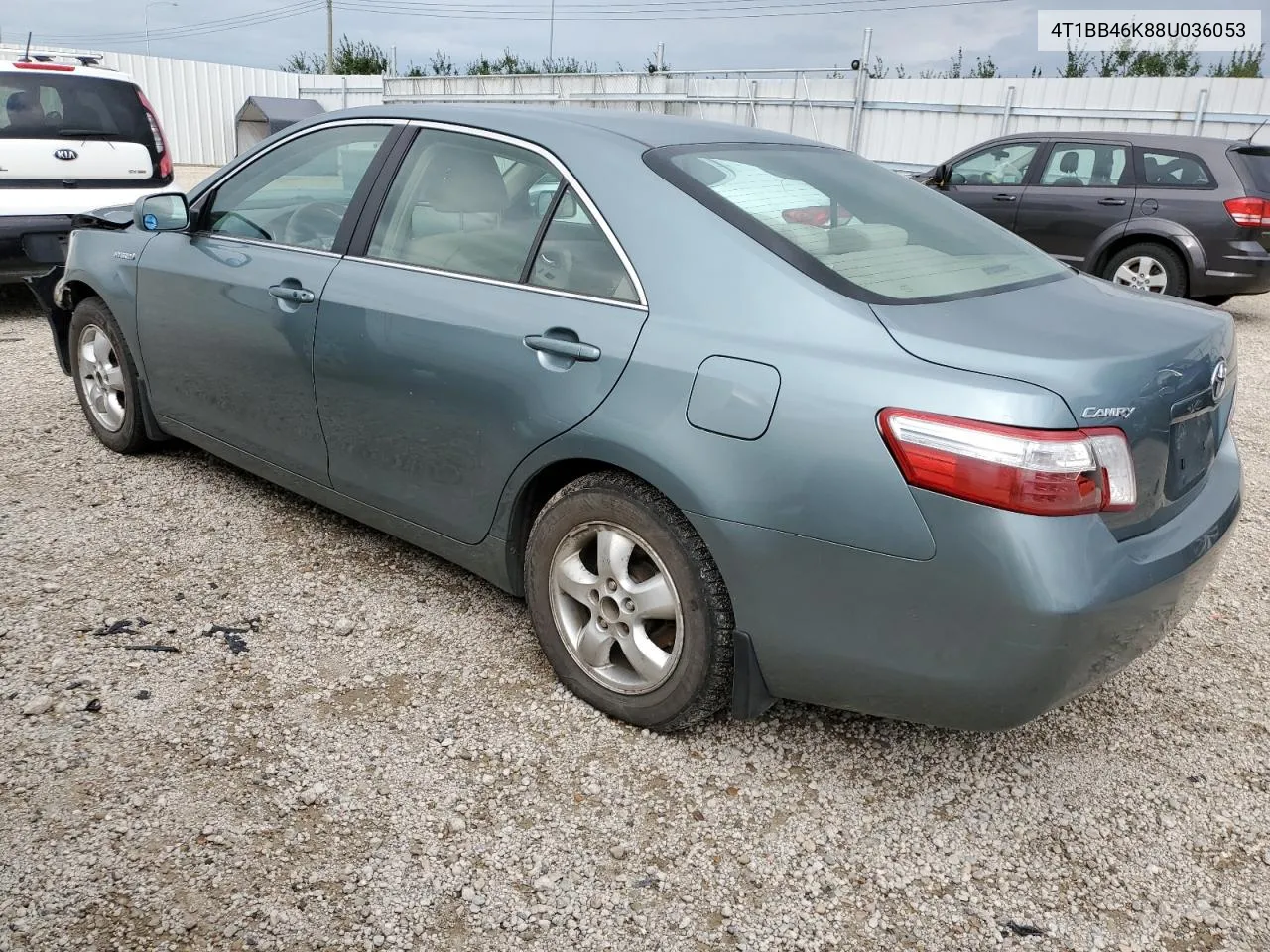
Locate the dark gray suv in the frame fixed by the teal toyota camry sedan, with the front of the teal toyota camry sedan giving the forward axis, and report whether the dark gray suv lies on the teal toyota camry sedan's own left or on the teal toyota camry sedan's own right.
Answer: on the teal toyota camry sedan's own right

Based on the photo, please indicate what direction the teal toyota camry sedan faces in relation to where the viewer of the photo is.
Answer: facing away from the viewer and to the left of the viewer
